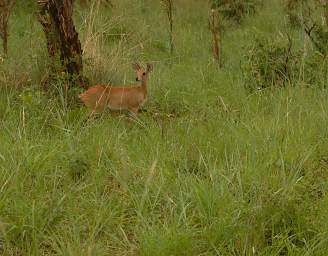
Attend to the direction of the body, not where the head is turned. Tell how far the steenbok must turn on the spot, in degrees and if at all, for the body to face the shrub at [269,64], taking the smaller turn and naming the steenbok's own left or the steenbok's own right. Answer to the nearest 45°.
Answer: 0° — it already faces it

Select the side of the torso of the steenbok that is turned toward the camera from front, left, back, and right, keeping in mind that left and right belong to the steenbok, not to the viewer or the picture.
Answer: right
